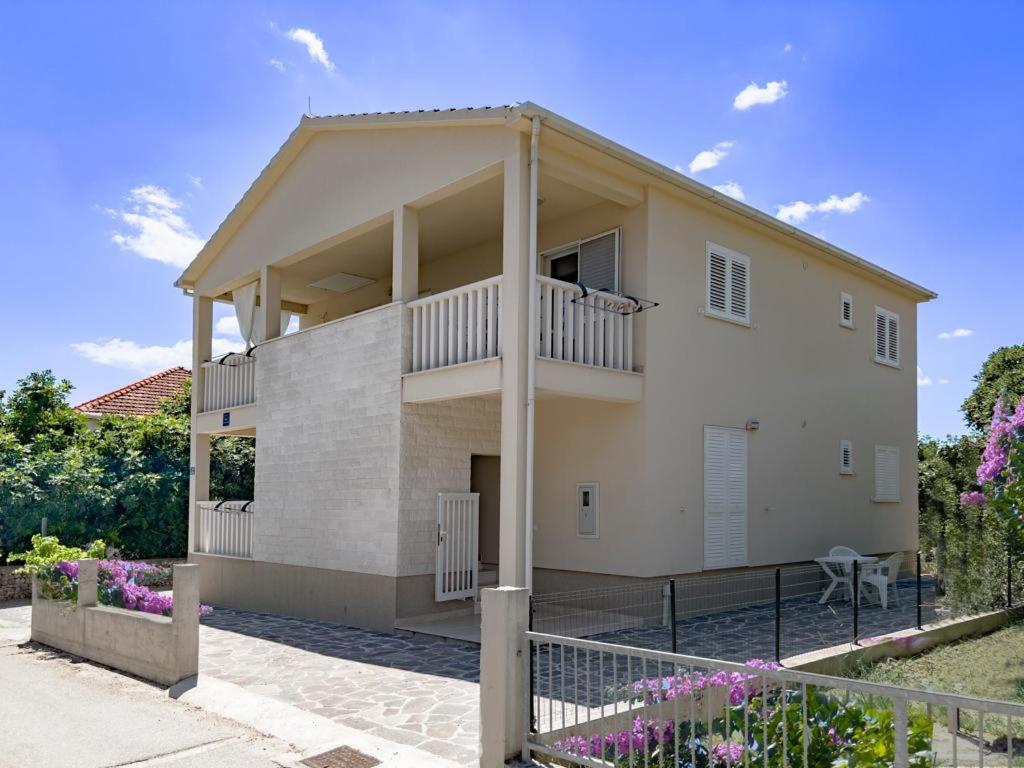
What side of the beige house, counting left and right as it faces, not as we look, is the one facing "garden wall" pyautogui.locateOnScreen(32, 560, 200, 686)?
front

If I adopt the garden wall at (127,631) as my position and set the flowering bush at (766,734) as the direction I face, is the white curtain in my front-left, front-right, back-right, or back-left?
back-left

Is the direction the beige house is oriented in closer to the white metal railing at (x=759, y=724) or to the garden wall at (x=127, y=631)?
the garden wall

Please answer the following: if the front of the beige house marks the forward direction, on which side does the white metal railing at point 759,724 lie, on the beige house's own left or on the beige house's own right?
on the beige house's own left

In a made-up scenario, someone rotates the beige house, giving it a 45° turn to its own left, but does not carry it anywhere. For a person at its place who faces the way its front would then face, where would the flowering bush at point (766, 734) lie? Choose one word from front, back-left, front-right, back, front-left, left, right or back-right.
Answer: front

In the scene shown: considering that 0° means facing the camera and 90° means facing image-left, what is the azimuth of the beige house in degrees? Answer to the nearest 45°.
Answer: approximately 45°

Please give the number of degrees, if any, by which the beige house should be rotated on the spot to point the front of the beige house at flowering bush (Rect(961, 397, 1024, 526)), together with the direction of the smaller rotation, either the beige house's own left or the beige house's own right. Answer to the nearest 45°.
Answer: approximately 90° to the beige house's own left
